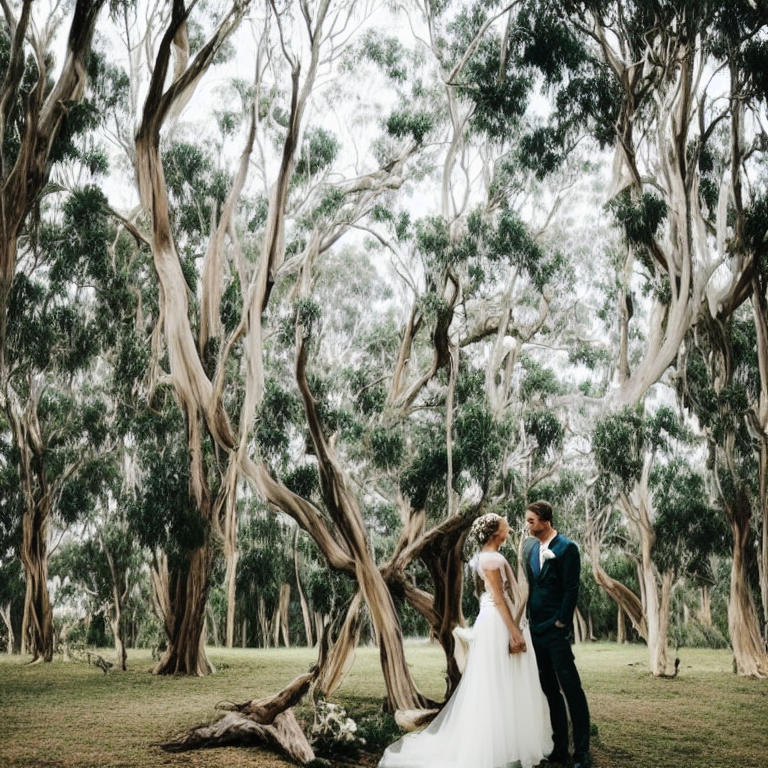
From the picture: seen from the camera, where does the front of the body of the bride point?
to the viewer's right

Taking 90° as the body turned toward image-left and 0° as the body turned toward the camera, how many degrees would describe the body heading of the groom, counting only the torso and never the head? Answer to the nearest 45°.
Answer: approximately 45°

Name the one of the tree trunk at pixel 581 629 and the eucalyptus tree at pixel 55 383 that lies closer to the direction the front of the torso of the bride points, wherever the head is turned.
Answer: the tree trunk

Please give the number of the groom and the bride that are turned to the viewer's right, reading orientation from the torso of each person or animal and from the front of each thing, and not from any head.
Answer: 1

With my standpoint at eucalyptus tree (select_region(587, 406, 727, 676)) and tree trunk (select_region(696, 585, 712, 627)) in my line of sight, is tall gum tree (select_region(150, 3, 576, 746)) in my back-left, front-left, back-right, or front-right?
back-left

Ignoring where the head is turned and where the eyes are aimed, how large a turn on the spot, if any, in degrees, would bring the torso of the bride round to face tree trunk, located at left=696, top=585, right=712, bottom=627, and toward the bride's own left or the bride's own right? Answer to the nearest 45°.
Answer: approximately 90° to the bride's own left

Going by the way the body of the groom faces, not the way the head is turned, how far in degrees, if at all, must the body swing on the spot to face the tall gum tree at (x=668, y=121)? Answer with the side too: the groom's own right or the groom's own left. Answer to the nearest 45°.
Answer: approximately 135° to the groom's own right

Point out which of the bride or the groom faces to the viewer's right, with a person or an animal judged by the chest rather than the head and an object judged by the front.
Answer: the bride
